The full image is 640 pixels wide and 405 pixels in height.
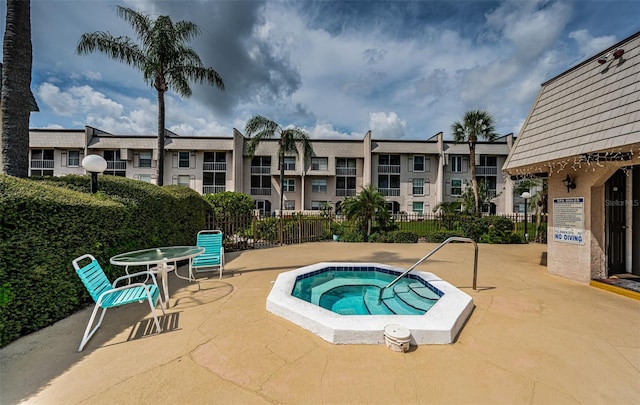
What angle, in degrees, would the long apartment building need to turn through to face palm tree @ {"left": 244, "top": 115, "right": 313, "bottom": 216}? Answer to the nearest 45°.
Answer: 0° — it already faces it

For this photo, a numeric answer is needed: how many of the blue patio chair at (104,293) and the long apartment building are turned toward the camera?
1

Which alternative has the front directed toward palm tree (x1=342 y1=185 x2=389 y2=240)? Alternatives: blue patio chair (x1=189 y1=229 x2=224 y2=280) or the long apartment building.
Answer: the long apartment building

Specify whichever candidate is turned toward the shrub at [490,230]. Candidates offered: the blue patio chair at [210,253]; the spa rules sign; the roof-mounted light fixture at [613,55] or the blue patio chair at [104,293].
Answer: the blue patio chair at [104,293]

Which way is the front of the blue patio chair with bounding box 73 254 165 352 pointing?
to the viewer's right

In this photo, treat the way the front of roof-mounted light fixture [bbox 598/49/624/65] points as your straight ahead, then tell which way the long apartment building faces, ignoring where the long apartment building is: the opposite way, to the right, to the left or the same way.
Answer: to the left

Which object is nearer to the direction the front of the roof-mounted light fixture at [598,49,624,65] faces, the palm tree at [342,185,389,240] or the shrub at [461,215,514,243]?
the palm tree

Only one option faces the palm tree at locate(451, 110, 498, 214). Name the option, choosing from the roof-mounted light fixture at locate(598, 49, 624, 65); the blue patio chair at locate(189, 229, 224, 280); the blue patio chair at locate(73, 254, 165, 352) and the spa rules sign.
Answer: the blue patio chair at locate(73, 254, 165, 352)

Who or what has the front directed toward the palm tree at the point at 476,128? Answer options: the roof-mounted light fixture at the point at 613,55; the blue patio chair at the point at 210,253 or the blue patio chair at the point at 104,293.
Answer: the blue patio chair at the point at 104,293

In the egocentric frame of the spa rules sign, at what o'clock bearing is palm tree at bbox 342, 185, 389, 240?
The palm tree is roughly at 2 o'clock from the spa rules sign.

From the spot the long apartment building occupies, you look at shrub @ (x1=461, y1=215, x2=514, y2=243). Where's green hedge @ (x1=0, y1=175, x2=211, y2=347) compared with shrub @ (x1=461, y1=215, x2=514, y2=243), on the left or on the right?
right
